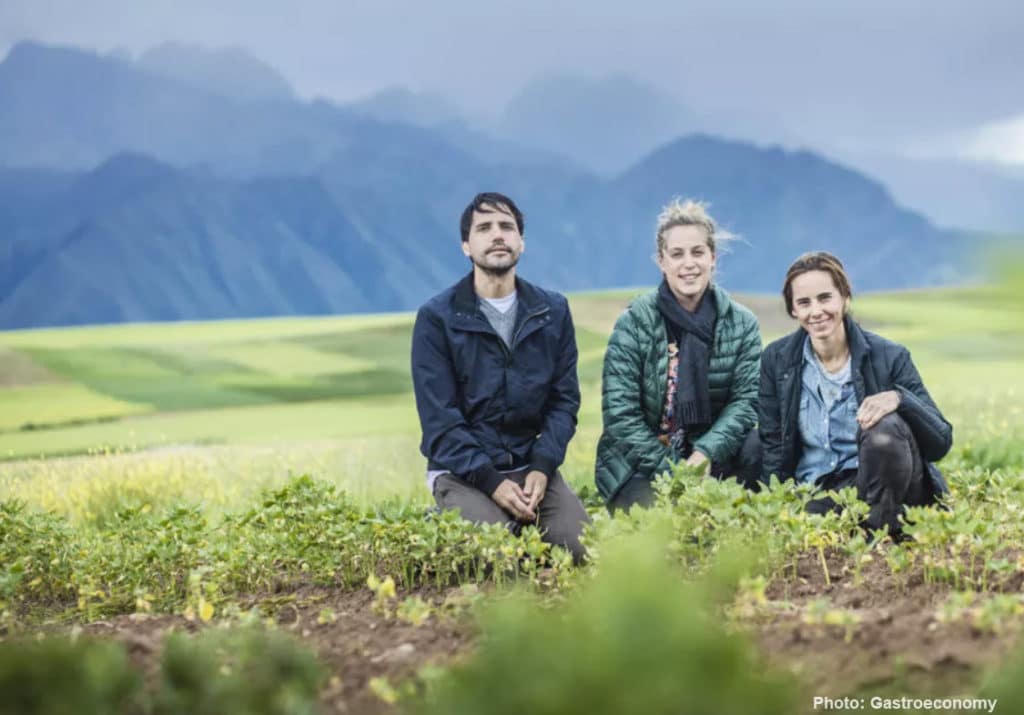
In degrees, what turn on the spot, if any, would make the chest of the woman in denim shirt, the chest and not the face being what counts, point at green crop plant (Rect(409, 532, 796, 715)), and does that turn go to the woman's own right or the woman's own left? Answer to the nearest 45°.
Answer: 0° — they already face it

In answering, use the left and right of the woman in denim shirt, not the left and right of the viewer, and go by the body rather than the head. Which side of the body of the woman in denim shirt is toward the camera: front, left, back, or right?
front

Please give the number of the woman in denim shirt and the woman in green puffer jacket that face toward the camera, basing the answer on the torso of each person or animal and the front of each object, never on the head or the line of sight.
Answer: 2

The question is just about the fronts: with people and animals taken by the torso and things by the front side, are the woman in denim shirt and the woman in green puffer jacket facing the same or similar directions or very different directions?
same or similar directions

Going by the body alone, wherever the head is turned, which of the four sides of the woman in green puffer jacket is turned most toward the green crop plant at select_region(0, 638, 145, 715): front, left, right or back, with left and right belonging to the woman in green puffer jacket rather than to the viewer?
front

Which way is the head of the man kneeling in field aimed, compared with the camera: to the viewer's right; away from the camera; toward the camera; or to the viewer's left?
toward the camera

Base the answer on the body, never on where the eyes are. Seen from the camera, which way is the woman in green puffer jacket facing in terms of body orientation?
toward the camera

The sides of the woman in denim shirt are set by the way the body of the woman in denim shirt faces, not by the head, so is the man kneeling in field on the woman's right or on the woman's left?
on the woman's right

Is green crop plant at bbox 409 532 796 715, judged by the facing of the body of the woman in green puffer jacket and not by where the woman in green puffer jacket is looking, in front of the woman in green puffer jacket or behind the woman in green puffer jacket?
in front

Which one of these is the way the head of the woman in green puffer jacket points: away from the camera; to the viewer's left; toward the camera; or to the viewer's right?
toward the camera

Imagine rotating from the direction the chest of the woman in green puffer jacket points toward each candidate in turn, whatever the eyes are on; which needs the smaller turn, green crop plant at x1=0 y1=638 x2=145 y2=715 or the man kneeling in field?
the green crop plant

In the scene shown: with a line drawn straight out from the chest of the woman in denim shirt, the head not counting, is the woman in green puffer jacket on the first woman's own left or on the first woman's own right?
on the first woman's own right

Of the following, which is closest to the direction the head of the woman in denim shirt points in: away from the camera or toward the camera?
toward the camera

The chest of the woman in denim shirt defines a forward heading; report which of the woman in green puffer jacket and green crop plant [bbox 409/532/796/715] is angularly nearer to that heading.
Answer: the green crop plant

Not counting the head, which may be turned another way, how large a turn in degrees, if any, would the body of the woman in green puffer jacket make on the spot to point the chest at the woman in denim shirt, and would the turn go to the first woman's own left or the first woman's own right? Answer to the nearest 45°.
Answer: approximately 45° to the first woman's own left
